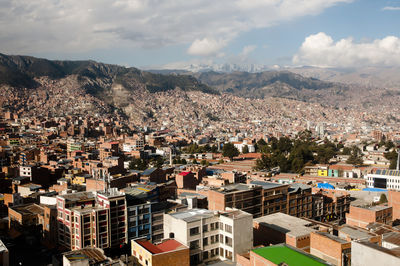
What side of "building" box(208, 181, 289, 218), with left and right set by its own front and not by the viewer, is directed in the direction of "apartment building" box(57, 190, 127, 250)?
right

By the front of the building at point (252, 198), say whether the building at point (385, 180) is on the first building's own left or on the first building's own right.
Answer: on the first building's own left

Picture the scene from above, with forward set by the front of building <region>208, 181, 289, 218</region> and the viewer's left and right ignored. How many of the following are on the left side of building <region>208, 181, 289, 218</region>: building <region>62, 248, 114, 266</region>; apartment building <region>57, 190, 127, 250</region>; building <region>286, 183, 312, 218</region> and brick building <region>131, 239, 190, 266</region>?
1

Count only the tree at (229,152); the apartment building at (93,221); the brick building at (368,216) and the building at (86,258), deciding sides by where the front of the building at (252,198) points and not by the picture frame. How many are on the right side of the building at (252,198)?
2

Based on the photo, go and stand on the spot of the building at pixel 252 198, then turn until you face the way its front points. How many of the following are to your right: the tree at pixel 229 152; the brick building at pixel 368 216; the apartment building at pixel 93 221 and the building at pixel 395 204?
1

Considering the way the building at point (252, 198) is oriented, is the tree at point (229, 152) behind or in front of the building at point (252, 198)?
behind

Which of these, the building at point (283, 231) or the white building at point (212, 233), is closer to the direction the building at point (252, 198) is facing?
the building

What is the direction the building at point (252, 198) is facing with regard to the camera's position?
facing the viewer and to the right of the viewer

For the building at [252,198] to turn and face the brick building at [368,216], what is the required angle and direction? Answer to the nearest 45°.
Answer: approximately 45° to its left

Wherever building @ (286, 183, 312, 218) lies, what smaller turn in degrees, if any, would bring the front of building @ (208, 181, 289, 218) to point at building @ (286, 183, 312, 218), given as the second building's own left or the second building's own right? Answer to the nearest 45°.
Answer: approximately 90° to the second building's own left

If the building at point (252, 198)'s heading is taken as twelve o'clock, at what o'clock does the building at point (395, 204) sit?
the building at point (395, 204) is roughly at 10 o'clock from the building at point (252, 198).

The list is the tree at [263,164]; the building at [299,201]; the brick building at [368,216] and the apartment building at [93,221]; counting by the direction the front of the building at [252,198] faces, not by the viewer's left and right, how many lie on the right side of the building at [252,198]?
1

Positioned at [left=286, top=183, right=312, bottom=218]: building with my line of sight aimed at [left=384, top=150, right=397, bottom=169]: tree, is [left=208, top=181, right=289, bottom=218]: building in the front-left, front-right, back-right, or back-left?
back-left
